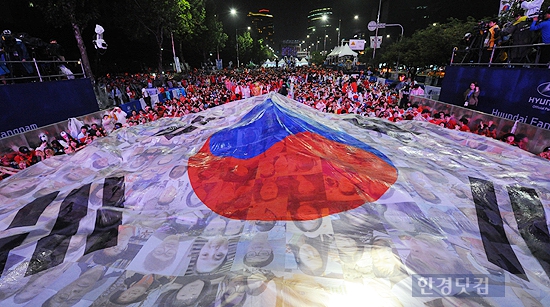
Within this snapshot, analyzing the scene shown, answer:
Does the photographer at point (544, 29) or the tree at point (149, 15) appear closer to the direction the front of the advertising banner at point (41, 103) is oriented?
the photographer

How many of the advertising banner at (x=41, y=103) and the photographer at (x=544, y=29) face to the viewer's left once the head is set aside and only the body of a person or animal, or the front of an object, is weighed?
1

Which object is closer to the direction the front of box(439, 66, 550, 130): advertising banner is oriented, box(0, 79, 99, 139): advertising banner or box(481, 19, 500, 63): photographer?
the advertising banner

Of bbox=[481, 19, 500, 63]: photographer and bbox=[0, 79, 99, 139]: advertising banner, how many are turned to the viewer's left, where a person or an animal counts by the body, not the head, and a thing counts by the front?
1

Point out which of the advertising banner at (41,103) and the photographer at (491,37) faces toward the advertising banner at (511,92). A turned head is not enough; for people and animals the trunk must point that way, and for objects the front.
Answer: the advertising banner at (41,103)

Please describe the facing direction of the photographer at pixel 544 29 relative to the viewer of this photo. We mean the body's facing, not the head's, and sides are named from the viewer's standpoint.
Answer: facing to the left of the viewer

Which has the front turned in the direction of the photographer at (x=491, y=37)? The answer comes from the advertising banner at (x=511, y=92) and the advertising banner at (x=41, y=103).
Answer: the advertising banner at (x=41, y=103)

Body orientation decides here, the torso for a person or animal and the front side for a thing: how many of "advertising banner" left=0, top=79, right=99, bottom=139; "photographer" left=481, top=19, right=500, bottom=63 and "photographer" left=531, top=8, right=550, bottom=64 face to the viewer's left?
2

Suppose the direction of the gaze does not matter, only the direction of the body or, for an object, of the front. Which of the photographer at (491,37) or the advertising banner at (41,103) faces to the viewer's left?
the photographer

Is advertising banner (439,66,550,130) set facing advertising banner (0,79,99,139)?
yes

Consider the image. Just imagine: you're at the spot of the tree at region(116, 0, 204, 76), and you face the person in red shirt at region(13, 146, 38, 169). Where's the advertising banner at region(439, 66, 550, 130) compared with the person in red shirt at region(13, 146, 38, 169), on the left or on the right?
left

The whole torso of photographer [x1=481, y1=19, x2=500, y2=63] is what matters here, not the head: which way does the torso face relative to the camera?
to the viewer's left

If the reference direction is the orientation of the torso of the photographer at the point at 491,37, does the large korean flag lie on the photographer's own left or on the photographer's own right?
on the photographer's own left
